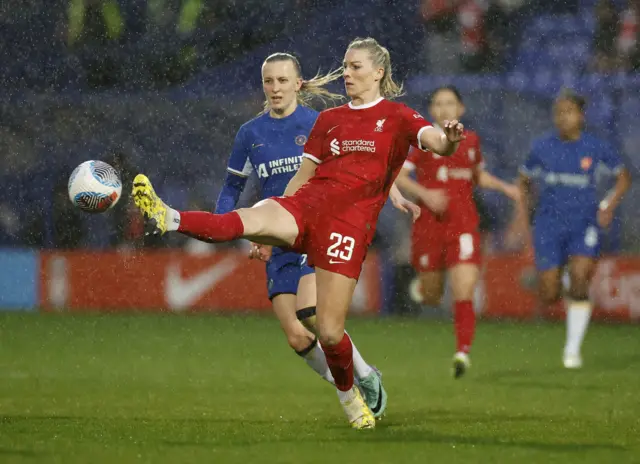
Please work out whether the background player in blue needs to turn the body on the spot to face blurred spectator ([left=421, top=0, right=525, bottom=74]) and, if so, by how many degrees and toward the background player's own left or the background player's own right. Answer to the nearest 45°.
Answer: approximately 180°

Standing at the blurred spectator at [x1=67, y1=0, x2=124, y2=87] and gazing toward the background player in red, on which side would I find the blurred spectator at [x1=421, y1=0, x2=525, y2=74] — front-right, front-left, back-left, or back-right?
front-left

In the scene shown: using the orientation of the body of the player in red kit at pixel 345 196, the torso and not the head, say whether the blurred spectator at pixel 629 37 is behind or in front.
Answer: behind

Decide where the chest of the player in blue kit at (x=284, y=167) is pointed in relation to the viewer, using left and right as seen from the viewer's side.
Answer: facing the viewer and to the left of the viewer

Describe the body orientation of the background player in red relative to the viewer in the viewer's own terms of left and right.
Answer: facing the viewer

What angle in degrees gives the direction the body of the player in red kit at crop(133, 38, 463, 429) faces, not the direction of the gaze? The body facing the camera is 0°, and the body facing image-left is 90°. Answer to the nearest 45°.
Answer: approximately 45°

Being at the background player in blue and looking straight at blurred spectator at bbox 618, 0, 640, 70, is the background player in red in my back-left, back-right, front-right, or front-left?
back-left

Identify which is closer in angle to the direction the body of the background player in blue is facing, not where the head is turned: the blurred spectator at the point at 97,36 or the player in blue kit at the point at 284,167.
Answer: the player in blue kit

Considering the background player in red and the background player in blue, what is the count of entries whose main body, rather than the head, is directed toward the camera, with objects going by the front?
2

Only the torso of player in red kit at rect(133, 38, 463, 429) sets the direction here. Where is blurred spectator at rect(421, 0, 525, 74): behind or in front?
behind

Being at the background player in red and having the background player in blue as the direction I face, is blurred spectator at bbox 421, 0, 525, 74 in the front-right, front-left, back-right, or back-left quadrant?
front-left

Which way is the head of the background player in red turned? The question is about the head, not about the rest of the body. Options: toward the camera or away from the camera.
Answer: toward the camera

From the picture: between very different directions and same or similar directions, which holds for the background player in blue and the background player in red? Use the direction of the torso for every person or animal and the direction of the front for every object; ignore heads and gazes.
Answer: same or similar directions

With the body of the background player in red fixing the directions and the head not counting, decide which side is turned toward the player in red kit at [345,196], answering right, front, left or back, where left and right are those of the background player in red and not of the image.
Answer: front

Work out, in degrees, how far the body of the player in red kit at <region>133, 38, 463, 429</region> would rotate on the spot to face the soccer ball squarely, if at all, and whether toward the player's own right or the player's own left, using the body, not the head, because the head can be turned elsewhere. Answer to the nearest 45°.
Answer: approximately 45° to the player's own right

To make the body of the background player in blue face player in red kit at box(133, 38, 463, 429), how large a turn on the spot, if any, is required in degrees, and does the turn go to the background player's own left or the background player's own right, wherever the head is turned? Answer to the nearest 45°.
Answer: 0° — they already face them

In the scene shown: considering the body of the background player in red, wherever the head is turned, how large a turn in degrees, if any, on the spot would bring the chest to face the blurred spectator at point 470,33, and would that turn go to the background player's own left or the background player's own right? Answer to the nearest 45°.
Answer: approximately 180°
